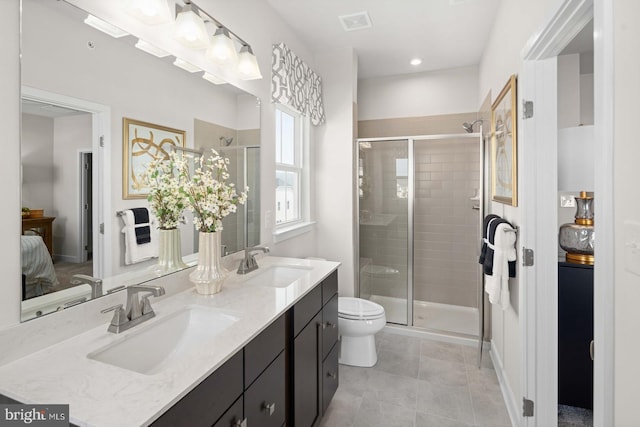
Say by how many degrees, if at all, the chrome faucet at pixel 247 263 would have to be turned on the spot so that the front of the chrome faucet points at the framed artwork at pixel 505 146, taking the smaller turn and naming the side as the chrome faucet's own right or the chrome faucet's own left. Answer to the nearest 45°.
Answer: approximately 45° to the chrome faucet's own left

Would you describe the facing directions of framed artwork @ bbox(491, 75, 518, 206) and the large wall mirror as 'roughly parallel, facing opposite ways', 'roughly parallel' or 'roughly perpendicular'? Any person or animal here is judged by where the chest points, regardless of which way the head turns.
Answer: roughly parallel, facing opposite ways

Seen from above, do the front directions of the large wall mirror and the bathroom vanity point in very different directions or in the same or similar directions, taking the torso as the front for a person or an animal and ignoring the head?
same or similar directions

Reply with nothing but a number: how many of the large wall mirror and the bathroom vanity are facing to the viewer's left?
0

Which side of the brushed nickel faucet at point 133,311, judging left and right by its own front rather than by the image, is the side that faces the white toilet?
left

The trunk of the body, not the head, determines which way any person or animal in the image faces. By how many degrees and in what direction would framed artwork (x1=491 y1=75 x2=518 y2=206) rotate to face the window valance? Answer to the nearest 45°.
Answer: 0° — it already faces it

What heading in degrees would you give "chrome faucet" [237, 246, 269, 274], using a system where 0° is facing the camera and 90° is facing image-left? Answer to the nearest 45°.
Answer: approximately 315°

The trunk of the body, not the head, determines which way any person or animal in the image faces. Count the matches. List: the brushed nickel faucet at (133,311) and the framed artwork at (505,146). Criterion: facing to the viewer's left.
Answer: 1

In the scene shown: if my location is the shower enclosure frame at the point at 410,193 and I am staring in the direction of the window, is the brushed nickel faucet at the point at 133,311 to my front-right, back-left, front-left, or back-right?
front-left

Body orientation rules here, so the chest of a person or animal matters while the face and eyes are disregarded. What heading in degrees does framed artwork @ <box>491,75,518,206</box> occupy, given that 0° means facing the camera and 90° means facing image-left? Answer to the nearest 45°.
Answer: approximately 90°

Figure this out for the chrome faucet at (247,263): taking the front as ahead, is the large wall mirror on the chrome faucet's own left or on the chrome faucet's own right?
on the chrome faucet's own right

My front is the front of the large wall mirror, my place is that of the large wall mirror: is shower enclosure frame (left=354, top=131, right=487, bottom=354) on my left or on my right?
on my left

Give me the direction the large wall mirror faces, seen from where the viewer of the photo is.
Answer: facing the viewer and to the right of the viewer
